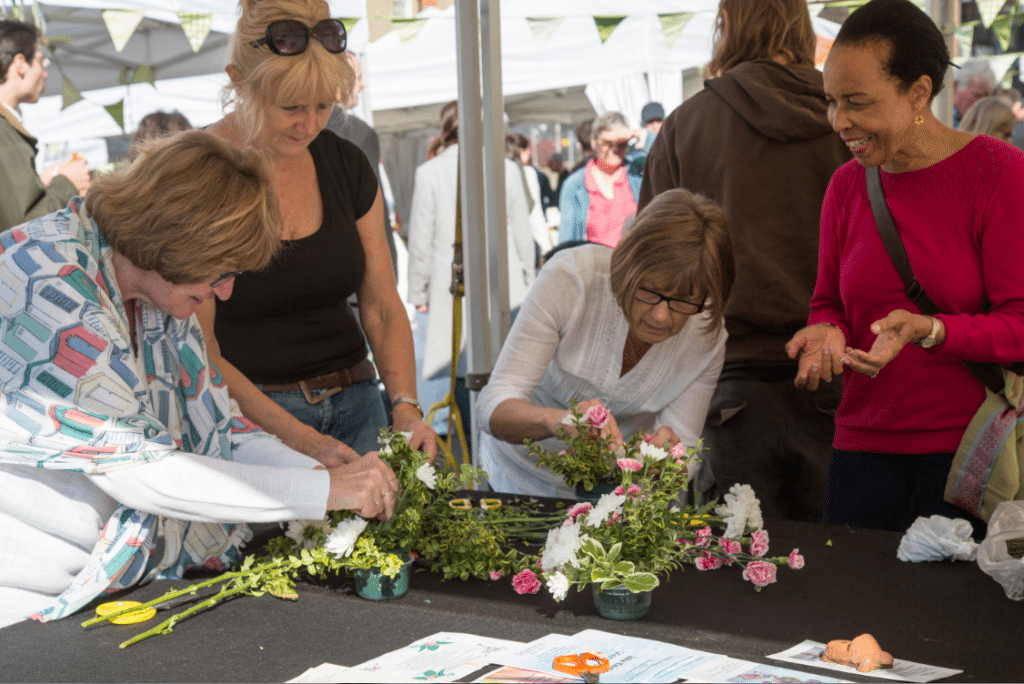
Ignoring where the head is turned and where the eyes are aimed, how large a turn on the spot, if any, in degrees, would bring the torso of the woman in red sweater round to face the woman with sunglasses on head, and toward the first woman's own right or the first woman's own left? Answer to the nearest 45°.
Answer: approximately 45° to the first woman's own right

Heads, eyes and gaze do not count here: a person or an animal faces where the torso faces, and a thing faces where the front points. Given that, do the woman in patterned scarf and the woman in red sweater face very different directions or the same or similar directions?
very different directions

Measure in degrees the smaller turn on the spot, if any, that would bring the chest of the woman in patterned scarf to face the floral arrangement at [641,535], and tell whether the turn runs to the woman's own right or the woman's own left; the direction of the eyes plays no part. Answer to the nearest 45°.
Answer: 0° — they already face it

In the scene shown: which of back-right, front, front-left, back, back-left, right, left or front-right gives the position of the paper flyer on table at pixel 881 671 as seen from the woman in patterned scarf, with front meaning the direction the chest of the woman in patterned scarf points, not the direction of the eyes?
front-right

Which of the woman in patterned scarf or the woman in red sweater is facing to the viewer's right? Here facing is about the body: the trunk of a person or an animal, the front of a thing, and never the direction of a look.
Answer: the woman in patterned scarf

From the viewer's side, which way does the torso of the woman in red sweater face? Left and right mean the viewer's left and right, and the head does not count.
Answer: facing the viewer and to the left of the viewer

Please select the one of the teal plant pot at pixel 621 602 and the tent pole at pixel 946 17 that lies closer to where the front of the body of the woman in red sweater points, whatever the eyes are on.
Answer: the teal plant pot

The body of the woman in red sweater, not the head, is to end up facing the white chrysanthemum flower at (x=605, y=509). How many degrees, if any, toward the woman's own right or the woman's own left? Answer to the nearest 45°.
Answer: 0° — they already face it

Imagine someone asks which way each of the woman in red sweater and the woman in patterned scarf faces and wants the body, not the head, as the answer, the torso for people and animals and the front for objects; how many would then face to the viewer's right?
1

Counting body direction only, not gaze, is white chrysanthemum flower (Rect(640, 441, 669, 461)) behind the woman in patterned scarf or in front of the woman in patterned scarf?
in front

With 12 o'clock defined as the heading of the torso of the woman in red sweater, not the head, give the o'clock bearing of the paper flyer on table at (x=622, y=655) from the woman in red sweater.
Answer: The paper flyer on table is roughly at 11 o'clock from the woman in red sweater.

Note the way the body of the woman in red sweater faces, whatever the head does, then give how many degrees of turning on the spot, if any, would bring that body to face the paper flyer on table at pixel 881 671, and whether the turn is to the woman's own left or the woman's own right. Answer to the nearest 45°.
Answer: approximately 45° to the woman's own left

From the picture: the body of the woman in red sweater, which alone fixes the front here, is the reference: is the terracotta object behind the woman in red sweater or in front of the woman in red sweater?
in front

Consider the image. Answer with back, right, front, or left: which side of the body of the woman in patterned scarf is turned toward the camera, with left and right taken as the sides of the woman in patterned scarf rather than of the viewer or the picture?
right

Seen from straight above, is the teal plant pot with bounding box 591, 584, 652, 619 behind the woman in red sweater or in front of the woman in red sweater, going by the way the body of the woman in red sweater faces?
in front
